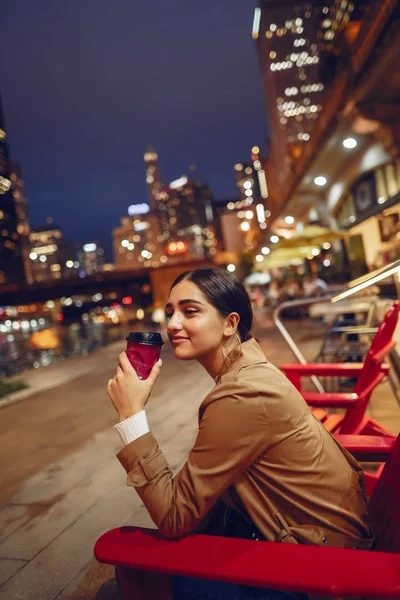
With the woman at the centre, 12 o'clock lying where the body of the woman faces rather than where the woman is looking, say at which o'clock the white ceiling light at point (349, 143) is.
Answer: The white ceiling light is roughly at 4 o'clock from the woman.

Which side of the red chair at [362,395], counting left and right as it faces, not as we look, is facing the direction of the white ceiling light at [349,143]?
right

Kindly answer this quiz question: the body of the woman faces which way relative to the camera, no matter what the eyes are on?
to the viewer's left

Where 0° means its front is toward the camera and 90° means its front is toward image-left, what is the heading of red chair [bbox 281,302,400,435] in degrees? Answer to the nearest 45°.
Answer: approximately 90°

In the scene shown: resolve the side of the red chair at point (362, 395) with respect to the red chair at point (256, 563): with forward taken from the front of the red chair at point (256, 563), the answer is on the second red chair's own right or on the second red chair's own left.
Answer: on the second red chair's own right

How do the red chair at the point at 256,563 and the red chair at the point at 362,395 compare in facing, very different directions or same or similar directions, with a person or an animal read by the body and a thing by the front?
same or similar directions

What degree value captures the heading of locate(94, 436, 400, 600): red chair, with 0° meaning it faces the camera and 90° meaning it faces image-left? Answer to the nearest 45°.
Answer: approximately 90°
